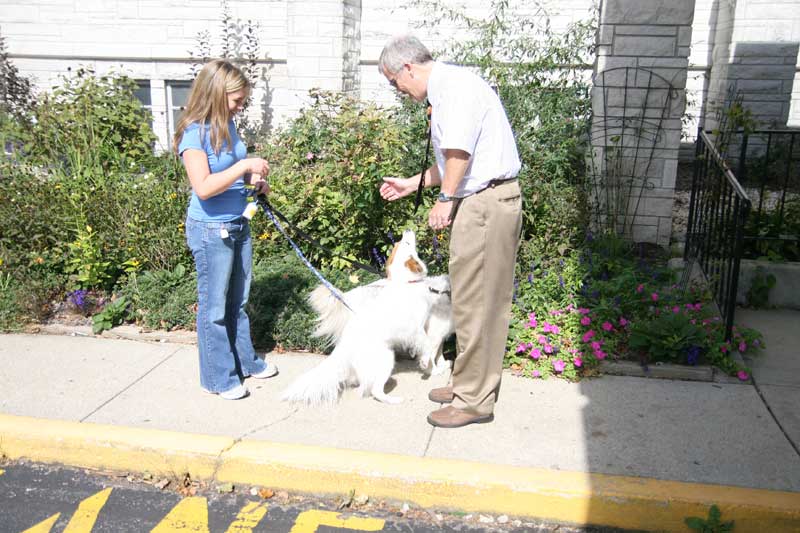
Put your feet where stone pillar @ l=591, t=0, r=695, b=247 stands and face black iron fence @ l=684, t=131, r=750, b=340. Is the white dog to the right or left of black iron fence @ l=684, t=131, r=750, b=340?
right

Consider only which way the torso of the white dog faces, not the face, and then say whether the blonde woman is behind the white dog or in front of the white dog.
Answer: behind

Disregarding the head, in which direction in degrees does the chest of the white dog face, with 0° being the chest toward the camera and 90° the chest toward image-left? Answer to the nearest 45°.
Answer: approximately 270°

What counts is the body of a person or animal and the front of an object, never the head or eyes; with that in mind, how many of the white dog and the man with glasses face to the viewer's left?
1

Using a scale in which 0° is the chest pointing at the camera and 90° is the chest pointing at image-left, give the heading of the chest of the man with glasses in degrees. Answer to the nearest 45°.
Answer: approximately 90°

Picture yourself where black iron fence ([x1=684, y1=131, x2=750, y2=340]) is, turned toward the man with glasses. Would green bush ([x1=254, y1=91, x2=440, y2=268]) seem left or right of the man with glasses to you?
right

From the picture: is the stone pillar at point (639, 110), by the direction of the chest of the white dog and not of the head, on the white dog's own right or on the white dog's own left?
on the white dog's own left

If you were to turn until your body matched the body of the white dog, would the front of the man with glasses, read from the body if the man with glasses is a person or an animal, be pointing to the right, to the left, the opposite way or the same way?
the opposite way
